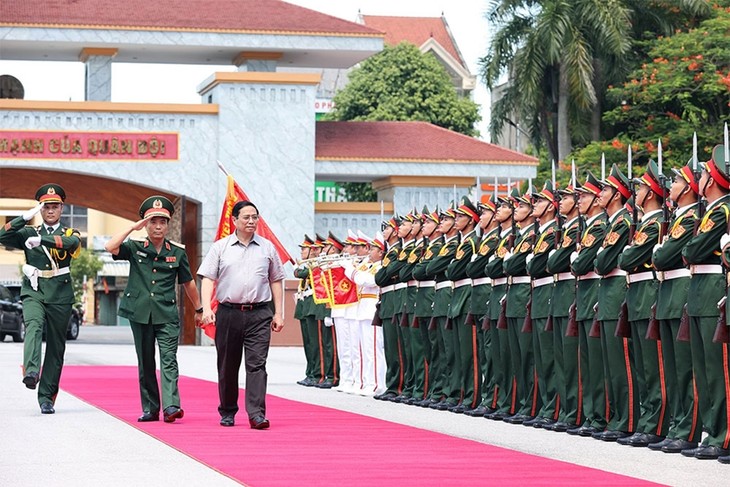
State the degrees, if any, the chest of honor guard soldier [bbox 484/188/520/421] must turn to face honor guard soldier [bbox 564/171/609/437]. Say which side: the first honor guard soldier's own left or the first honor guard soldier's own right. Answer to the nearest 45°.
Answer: approximately 90° to the first honor guard soldier's own left

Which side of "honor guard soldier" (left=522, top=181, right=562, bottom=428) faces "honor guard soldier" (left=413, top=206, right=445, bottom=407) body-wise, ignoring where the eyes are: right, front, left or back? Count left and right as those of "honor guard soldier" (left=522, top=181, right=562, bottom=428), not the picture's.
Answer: right

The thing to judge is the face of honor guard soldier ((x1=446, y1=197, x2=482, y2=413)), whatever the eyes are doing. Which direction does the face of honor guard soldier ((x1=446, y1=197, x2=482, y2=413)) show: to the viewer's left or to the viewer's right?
to the viewer's left

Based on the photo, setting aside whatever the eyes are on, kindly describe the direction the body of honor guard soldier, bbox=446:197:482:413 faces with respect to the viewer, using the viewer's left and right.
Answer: facing to the left of the viewer

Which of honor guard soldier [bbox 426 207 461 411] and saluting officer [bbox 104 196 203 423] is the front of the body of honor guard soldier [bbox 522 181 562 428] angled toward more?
the saluting officer

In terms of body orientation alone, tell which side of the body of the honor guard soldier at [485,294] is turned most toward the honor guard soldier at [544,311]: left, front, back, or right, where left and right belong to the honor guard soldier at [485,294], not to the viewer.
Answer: left

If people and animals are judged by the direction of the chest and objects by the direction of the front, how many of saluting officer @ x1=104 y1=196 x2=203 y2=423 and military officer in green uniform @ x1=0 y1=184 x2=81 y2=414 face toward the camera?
2

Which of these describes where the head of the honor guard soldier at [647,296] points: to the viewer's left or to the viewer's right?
to the viewer's left
